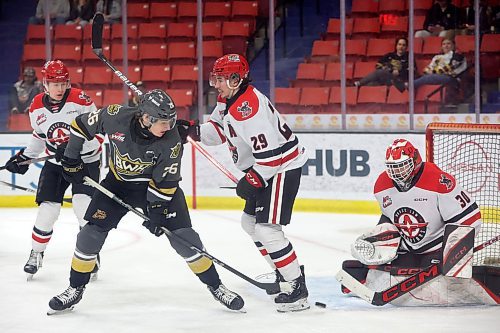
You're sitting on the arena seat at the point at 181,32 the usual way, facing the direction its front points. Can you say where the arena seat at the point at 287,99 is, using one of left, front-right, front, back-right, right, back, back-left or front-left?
front-left

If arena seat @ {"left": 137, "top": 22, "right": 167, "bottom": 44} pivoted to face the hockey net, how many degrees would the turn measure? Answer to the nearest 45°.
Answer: approximately 45° to its left

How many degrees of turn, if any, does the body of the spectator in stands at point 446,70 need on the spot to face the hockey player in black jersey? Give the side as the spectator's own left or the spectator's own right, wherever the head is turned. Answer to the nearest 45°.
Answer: approximately 45° to the spectator's own left

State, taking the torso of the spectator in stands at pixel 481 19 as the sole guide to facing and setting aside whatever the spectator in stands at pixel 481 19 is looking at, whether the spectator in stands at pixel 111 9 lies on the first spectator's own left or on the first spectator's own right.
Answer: on the first spectator's own right

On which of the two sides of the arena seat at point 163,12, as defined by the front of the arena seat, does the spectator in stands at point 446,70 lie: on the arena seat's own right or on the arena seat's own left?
on the arena seat's own left

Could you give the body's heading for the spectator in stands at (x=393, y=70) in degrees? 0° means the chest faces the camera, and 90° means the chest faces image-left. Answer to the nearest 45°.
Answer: approximately 45°

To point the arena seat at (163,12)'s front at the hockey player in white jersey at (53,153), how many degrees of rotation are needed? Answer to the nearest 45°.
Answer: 0° — it already faces them

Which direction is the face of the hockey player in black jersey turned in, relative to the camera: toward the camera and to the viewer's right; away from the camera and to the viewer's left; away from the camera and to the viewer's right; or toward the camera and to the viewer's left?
toward the camera and to the viewer's right

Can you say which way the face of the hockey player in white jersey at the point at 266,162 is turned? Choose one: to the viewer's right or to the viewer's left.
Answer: to the viewer's left
